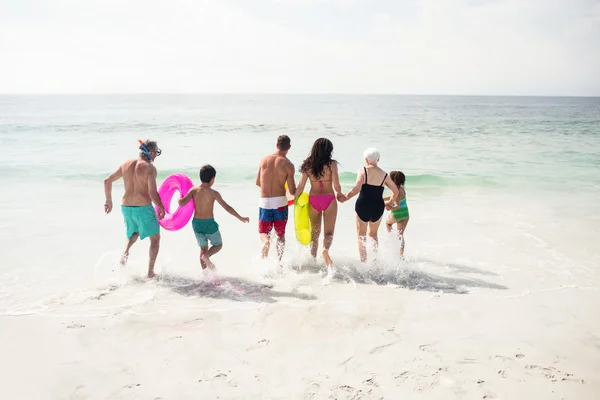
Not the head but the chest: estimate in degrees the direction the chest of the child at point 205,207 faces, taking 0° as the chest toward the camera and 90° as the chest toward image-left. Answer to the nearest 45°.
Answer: approximately 180°

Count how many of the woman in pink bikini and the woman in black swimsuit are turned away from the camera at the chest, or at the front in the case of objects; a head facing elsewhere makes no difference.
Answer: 2

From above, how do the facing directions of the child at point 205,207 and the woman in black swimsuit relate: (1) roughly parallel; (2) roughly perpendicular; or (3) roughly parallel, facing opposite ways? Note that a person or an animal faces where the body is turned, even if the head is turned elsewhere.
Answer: roughly parallel

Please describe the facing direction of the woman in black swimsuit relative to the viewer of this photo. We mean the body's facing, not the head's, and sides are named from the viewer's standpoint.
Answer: facing away from the viewer

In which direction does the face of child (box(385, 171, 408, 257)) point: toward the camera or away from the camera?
away from the camera

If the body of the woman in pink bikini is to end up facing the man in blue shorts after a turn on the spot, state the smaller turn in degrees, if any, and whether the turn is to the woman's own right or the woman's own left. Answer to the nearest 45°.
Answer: approximately 90° to the woman's own left

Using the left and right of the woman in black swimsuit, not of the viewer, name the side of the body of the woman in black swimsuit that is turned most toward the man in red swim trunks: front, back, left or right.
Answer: left

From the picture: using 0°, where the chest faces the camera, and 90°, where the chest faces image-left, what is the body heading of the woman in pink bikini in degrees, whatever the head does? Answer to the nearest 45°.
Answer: approximately 180°

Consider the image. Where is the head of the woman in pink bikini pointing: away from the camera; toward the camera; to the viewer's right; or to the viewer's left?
away from the camera

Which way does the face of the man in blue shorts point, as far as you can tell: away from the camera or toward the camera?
away from the camera

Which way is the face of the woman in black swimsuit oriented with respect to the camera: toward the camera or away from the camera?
away from the camera

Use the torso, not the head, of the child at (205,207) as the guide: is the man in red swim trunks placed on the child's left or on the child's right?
on the child's right

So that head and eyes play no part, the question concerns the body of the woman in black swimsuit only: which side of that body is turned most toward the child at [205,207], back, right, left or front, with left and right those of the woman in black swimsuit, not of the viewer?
left

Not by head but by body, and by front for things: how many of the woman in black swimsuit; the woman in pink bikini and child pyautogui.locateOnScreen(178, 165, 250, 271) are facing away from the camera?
3
